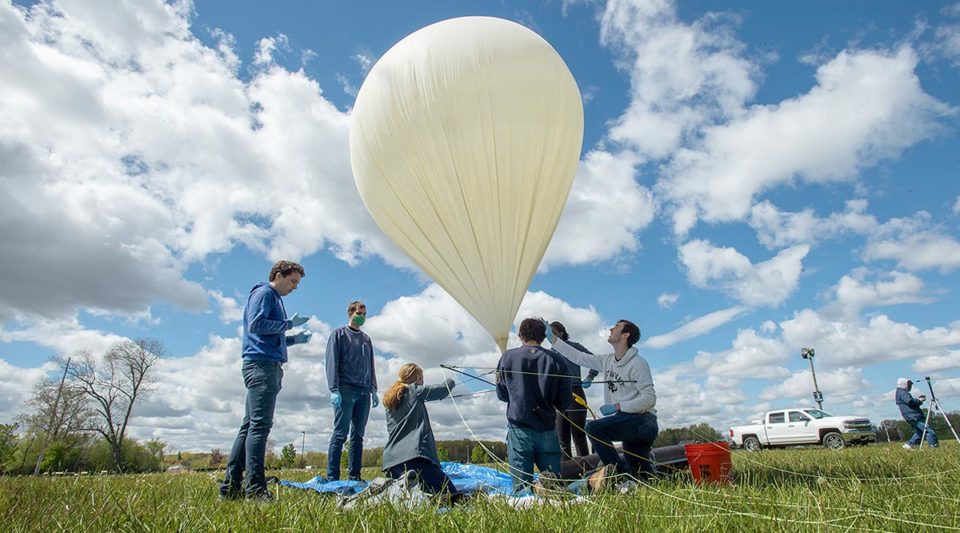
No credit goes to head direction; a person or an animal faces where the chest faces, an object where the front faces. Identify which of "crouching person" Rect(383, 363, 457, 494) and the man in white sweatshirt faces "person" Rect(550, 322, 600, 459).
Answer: the crouching person

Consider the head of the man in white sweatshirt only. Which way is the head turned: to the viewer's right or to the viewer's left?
to the viewer's left

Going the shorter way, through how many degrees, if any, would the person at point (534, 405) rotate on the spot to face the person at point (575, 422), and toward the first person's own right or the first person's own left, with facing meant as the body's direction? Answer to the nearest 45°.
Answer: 0° — they already face them

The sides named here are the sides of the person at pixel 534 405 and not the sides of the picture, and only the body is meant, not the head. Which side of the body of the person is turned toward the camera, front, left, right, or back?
back

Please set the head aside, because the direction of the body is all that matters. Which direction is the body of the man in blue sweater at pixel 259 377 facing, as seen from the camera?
to the viewer's right

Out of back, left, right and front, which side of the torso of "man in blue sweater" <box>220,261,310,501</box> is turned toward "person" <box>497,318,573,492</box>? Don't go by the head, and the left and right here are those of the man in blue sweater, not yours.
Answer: front

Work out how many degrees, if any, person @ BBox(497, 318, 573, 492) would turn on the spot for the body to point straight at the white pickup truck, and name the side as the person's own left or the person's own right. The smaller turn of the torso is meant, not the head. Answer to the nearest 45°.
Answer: approximately 45° to the person's own right

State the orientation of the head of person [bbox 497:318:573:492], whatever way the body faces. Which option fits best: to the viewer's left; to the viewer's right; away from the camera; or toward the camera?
away from the camera

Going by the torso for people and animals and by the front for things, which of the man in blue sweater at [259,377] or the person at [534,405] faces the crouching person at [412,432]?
the man in blue sweater

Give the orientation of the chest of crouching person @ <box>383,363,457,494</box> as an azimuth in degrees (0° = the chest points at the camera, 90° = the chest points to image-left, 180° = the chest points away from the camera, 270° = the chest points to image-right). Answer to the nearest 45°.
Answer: approximately 225°

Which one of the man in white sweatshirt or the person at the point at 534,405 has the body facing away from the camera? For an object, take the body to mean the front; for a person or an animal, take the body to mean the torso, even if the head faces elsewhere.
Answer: the person

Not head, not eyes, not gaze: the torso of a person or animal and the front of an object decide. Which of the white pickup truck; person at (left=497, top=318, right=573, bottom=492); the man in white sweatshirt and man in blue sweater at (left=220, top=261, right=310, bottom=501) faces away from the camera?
the person
